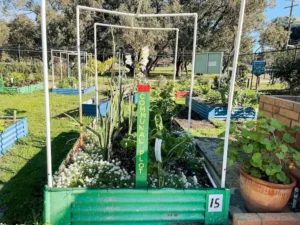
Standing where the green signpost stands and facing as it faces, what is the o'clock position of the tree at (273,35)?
The tree is roughly at 7 o'clock from the green signpost.

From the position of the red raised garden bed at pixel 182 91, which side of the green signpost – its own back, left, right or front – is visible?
back

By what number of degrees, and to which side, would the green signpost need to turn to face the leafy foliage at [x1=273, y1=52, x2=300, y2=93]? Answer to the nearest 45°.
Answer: approximately 135° to its left

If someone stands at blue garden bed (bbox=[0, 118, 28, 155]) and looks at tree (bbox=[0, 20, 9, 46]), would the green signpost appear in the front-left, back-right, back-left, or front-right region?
back-right

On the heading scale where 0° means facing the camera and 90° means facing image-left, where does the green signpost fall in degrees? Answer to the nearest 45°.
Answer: approximately 0°

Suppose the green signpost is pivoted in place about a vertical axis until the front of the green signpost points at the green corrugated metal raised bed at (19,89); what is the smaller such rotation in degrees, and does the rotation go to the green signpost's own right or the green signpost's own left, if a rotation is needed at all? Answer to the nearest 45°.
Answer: approximately 135° to the green signpost's own right

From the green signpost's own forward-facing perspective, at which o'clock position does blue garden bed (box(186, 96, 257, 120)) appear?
The blue garden bed is roughly at 7 o'clock from the green signpost.

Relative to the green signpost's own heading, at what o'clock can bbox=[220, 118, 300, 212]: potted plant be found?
The potted plant is roughly at 9 o'clock from the green signpost.
